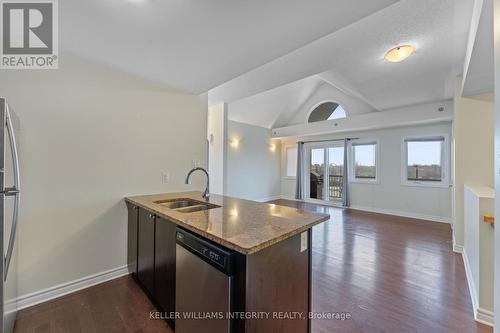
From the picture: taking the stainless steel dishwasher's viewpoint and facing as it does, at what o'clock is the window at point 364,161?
The window is roughly at 6 o'clock from the stainless steel dishwasher.

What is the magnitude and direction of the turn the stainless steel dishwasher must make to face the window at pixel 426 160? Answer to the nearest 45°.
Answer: approximately 180°

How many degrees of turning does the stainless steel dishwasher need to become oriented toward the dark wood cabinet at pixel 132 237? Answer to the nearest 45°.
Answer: approximately 90° to its right

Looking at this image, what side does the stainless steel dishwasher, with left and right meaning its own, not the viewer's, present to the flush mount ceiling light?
back

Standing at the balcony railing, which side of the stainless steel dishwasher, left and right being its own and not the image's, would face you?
back

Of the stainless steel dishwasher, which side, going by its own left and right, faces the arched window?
back

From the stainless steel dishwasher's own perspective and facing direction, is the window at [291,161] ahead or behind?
behind

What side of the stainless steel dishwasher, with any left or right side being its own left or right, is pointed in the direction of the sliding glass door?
back

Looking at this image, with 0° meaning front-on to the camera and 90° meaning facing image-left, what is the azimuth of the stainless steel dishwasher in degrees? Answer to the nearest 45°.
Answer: approximately 45°
